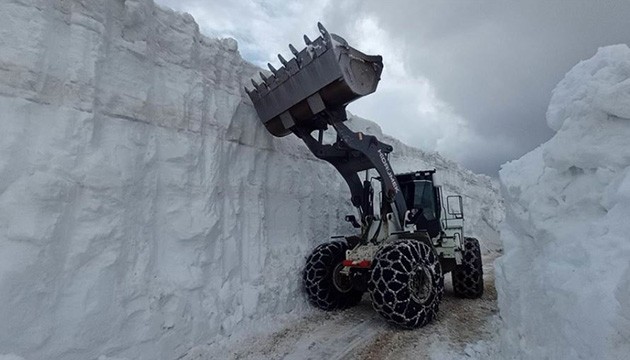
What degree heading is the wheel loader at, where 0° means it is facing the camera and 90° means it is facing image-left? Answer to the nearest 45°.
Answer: approximately 45°
